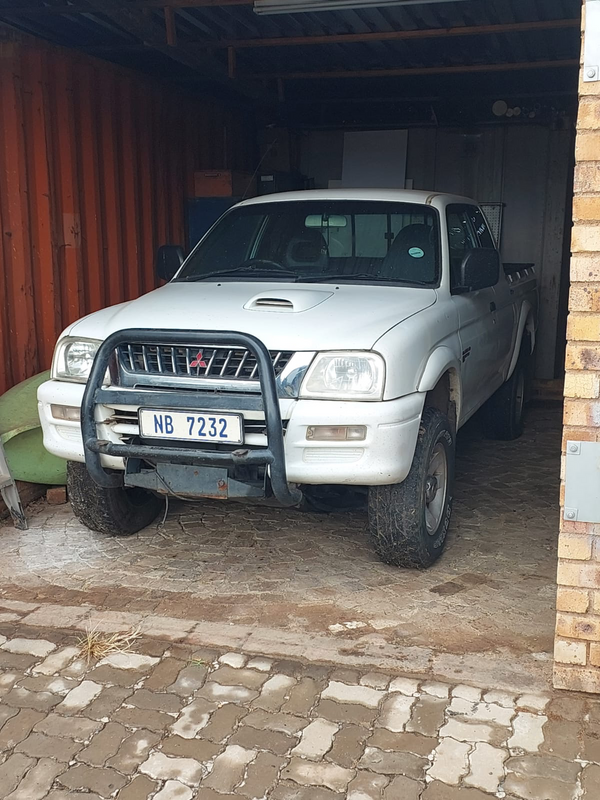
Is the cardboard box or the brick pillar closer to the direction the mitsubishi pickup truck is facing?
the brick pillar

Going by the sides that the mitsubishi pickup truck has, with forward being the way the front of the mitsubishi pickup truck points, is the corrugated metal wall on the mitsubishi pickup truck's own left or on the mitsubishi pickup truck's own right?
on the mitsubishi pickup truck's own right

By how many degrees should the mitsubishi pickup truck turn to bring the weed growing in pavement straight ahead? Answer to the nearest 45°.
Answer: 0° — it already faces it

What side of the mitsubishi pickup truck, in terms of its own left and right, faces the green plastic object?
right

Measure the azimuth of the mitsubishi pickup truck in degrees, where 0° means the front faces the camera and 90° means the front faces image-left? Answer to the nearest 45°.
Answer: approximately 45°

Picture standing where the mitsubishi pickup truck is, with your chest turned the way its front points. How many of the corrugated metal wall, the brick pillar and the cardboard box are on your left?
1

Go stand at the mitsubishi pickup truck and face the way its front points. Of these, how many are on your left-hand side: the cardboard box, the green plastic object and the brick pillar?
1

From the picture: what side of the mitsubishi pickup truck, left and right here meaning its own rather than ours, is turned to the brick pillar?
left

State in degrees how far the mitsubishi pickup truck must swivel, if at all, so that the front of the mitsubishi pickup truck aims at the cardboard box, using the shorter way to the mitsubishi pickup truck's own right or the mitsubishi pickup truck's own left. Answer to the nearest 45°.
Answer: approximately 135° to the mitsubishi pickup truck's own right
